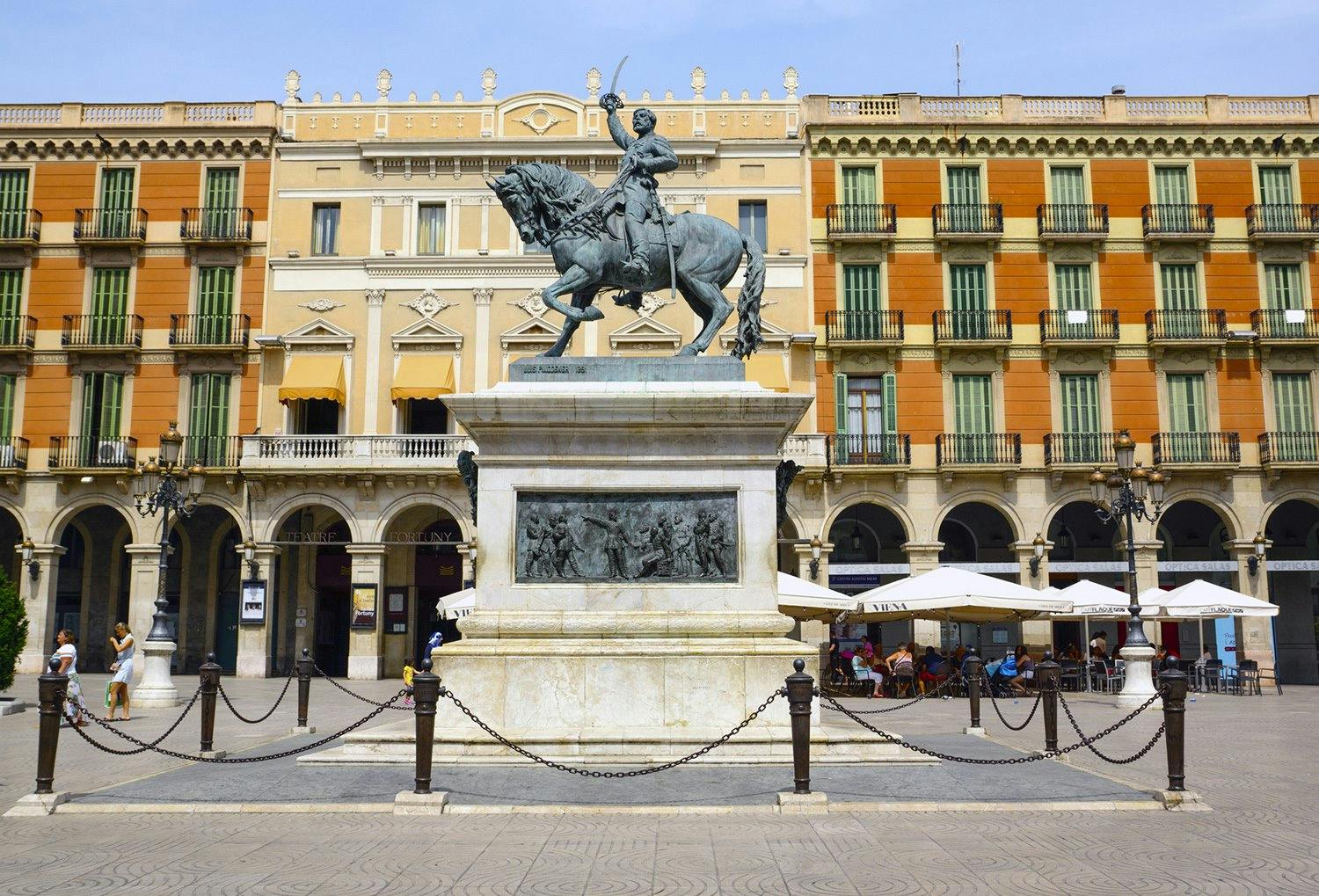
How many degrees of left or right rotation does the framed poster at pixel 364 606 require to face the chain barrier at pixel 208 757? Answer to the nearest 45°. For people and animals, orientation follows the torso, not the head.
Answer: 0° — it already faces it

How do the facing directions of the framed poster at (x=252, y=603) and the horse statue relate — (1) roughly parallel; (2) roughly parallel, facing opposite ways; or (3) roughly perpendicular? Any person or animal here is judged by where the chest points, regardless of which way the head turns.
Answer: roughly perpendicular

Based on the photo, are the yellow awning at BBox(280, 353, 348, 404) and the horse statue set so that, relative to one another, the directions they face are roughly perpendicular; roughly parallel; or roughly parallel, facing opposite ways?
roughly perpendicular

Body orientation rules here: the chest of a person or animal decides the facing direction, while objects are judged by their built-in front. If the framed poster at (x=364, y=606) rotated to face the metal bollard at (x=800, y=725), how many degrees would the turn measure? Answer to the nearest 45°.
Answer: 0° — it already faces it

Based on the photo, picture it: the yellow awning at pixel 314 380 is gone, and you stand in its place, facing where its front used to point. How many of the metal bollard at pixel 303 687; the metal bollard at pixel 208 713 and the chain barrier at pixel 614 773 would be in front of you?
3

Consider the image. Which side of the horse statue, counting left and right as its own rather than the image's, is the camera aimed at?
left

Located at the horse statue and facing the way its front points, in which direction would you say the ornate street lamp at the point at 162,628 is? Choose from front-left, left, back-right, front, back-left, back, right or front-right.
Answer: front-right
